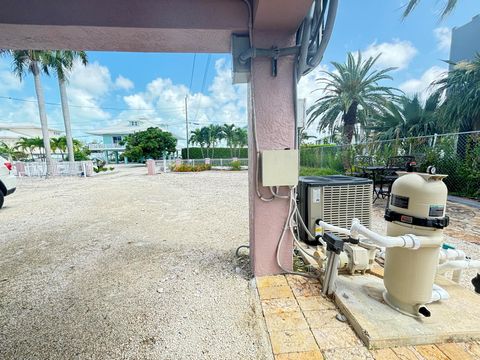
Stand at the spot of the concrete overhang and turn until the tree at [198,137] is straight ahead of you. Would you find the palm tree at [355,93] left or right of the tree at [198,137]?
right

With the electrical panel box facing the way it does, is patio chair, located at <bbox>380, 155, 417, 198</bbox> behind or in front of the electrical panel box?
behind

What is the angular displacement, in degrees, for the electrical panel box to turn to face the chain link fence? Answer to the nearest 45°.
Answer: approximately 135° to its left

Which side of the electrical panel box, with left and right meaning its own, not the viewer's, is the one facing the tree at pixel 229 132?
back

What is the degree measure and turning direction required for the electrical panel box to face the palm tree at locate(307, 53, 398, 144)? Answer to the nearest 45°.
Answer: approximately 180°

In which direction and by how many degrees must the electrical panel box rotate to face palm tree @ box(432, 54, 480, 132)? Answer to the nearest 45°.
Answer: approximately 135° to its left

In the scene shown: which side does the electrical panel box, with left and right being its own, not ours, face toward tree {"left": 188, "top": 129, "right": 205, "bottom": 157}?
back

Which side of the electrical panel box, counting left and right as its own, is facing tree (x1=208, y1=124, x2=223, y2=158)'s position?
back

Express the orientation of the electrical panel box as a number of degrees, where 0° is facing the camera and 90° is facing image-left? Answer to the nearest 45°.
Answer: approximately 0°

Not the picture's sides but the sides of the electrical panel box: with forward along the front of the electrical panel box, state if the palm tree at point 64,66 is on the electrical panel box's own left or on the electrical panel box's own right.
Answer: on the electrical panel box's own right
